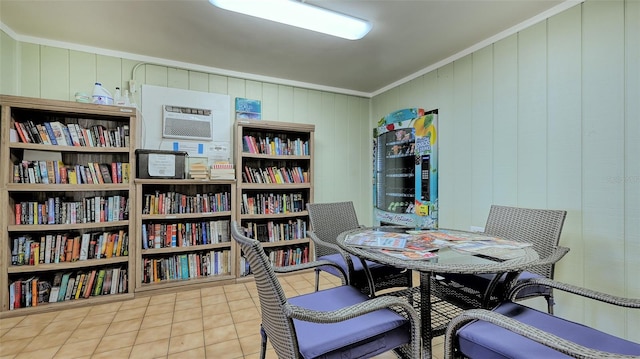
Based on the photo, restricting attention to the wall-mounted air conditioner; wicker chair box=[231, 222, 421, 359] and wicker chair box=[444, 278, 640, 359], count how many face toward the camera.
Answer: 1

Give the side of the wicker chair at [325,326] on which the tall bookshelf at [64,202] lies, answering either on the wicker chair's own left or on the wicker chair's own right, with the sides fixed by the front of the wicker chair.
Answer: on the wicker chair's own left

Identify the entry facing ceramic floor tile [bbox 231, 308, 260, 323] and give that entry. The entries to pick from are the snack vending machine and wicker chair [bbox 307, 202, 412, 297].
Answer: the snack vending machine

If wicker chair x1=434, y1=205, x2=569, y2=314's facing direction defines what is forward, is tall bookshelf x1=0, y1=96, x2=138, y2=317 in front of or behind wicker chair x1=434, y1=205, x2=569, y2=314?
in front

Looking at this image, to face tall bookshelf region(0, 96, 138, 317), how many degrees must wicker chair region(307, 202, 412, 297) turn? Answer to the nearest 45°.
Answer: approximately 135° to its right

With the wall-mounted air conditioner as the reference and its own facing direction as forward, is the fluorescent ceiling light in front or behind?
in front

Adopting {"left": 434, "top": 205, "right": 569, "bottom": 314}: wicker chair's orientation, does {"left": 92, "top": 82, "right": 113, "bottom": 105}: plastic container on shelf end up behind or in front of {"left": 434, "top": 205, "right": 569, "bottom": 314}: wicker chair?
in front

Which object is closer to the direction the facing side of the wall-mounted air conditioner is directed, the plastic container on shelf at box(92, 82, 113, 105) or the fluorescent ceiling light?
the fluorescent ceiling light

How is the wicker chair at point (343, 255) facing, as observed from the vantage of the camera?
facing the viewer and to the right of the viewer

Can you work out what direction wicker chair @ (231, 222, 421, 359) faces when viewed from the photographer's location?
facing away from the viewer and to the right of the viewer

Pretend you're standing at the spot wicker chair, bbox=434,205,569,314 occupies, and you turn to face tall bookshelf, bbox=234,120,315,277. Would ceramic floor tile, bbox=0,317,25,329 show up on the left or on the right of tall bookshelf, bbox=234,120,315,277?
left

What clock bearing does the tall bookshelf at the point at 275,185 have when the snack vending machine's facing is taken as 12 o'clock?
The tall bookshelf is roughly at 1 o'clock from the snack vending machine.

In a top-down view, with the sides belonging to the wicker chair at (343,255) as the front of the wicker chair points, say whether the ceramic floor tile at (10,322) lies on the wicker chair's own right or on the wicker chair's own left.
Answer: on the wicker chair's own right

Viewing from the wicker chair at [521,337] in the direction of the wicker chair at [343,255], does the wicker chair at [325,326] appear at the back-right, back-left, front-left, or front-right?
front-left

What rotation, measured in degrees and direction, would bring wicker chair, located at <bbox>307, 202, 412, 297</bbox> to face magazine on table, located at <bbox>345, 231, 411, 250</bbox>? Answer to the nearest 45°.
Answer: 0° — it already faces it

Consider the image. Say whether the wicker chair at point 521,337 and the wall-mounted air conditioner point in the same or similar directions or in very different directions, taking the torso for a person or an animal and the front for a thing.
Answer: very different directions

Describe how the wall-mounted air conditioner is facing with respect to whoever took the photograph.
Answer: facing the viewer

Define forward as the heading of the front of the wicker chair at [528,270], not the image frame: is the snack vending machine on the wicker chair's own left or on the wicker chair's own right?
on the wicker chair's own right

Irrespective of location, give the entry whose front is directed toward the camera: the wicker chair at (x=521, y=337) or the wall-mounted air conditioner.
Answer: the wall-mounted air conditioner

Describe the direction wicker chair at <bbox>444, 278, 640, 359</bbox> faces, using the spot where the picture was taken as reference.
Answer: facing away from the viewer and to the left of the viewer

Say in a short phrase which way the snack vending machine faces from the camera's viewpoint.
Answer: facing the viewer and to the left of the viewer
